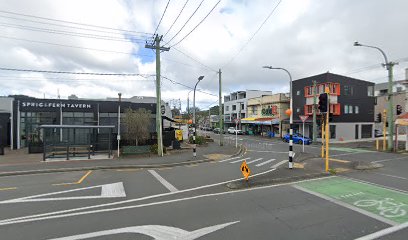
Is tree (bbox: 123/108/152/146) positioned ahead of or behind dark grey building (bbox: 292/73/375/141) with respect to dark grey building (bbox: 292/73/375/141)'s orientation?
ahead

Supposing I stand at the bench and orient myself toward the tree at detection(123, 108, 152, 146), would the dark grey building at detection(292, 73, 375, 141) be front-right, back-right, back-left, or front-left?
front-right

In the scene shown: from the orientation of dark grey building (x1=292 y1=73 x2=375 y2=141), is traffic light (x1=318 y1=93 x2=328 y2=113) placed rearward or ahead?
ahead

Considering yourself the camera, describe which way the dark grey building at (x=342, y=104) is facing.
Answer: facing the viewer and to the left of the viewer
